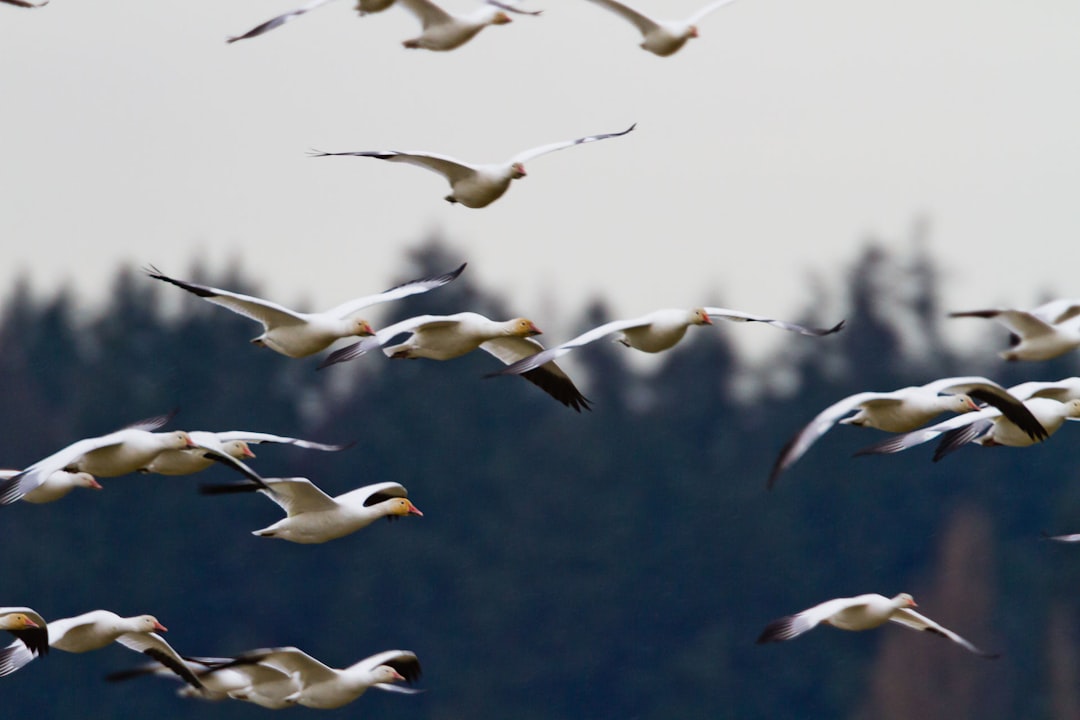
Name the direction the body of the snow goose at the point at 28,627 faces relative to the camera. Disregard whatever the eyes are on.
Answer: to the viewer's right

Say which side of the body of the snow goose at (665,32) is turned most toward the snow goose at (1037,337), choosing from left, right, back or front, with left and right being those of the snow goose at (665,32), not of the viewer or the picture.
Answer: front

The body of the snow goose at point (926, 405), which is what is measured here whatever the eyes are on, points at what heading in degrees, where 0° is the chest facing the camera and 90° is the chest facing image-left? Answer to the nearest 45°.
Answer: approximately 315°

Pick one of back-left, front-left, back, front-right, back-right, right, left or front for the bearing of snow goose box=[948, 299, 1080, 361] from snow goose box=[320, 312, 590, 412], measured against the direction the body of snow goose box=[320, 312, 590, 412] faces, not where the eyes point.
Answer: front-left

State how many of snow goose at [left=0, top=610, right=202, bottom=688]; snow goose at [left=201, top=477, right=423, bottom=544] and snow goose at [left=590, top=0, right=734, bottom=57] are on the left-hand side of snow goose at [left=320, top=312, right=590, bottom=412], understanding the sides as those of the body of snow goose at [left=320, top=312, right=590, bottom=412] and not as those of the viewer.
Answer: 1

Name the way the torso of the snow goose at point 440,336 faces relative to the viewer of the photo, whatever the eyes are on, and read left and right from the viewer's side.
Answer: facing the viewer and to the right of the viewer

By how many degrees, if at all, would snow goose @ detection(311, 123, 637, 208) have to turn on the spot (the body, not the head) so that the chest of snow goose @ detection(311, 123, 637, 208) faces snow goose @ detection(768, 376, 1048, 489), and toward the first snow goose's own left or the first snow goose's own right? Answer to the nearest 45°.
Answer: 0° — it already faces it

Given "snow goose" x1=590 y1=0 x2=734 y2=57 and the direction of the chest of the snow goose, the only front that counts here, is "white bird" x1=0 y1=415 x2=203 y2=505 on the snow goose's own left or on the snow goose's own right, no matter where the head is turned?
on the snow goose's own right

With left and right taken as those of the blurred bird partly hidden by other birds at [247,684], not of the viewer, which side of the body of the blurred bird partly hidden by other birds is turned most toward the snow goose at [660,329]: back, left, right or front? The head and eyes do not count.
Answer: front

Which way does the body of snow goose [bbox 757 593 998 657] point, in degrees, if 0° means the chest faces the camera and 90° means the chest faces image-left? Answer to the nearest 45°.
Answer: approximately 315°

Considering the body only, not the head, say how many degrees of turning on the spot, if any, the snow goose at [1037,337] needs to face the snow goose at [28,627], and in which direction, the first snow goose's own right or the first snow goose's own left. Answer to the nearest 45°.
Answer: approximately 135° to the first snow goose's own right

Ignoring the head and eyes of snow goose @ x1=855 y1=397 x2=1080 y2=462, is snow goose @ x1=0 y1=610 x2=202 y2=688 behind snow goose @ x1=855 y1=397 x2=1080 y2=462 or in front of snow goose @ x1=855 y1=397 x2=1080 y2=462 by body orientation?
behind

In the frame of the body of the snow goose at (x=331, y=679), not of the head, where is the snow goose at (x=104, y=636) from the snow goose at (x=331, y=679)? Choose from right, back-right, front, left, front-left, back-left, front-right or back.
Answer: back-right

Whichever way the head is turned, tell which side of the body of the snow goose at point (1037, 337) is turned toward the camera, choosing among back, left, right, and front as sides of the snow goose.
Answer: right
